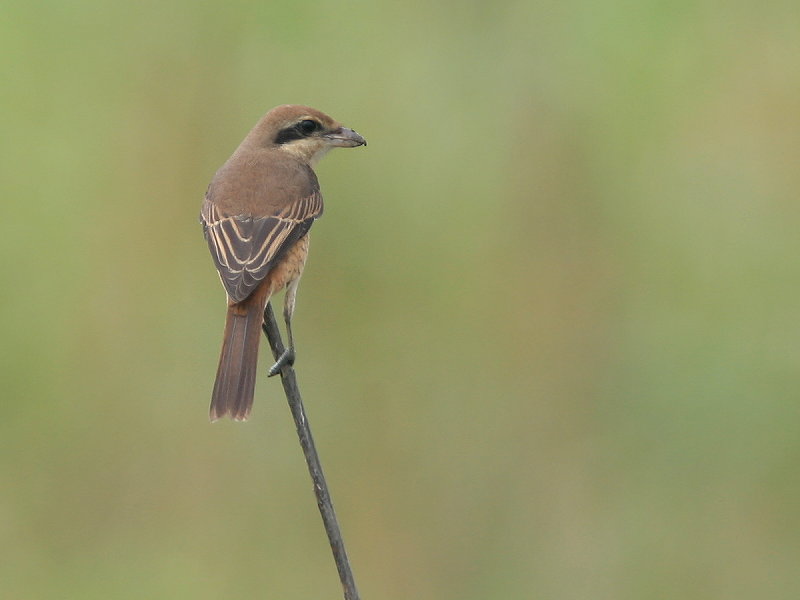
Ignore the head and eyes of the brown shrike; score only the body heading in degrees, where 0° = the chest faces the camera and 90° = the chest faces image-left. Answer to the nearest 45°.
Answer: approximately 225°
